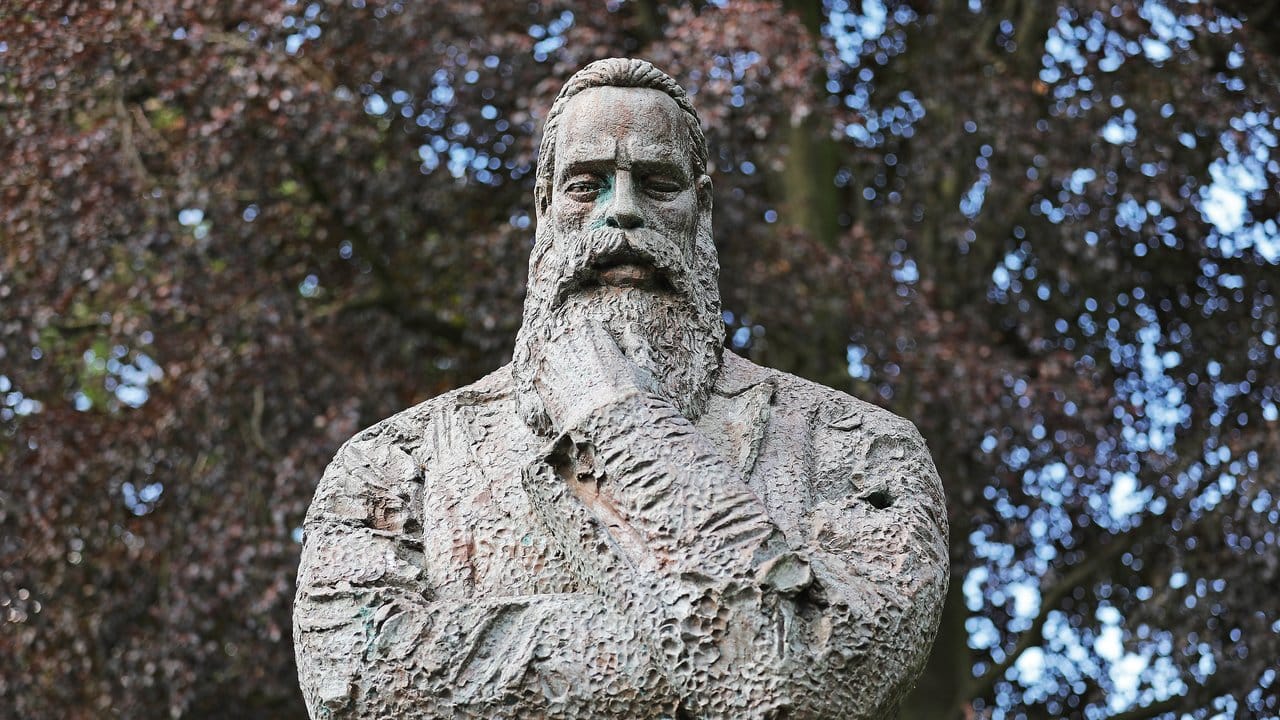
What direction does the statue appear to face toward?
toward the camera
